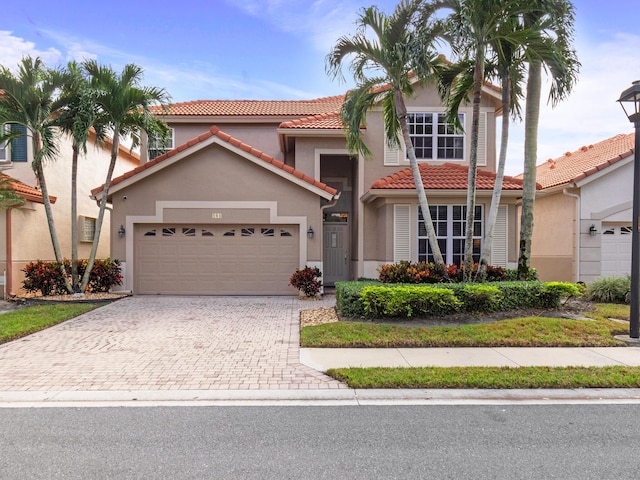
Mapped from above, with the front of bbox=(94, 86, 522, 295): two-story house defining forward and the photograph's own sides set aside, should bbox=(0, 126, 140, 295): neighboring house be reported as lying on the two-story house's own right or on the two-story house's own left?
on the two-story house's own right

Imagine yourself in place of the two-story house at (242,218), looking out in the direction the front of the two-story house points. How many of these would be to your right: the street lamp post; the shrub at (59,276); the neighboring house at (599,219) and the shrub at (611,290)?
1

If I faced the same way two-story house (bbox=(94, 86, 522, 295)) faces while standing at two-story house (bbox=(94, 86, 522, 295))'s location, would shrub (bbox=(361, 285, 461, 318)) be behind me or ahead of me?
ahead

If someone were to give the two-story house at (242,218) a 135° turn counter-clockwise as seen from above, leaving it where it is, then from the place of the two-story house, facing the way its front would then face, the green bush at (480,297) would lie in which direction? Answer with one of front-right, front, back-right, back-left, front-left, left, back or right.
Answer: right

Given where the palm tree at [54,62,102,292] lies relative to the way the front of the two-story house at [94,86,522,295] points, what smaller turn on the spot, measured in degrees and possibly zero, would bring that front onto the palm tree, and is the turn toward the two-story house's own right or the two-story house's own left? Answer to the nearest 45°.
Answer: approximately 45° to the two-story house's own right

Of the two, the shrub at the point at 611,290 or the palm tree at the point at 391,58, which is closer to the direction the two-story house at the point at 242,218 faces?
the palm tree

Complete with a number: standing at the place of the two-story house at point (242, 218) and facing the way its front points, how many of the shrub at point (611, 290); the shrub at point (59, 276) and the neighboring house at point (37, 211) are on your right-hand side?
2

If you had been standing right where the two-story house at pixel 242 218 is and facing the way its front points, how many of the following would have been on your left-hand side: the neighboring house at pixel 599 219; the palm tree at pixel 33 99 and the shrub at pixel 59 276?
1

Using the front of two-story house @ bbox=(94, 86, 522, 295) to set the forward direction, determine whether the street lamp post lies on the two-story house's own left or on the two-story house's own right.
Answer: on the two-story house's own left

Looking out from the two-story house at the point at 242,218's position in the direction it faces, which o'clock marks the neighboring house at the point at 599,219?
The neighboring house is roughly at 9 o'clock from the two-story house.

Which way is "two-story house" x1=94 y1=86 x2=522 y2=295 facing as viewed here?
toward the camera

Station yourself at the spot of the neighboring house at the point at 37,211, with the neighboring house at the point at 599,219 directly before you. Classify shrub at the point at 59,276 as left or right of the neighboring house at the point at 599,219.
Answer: right

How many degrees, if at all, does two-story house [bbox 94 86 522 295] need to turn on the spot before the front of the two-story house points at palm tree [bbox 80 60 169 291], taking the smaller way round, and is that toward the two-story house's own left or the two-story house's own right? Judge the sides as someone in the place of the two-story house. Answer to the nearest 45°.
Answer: approximately 45° to the two-story house's own right

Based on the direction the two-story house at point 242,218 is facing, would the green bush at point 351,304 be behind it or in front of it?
in front

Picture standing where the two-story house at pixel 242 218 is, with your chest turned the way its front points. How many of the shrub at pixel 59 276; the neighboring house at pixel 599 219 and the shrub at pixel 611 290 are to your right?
1
